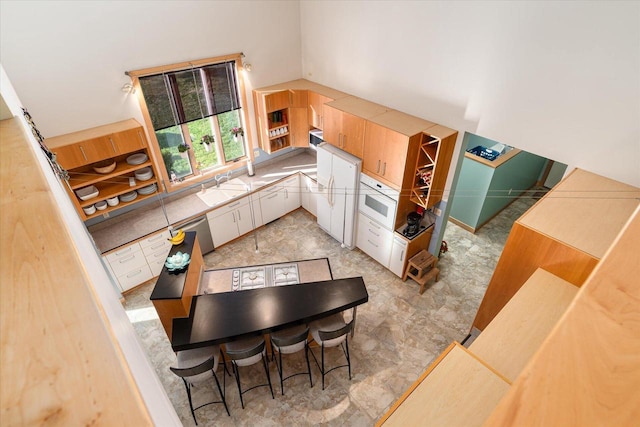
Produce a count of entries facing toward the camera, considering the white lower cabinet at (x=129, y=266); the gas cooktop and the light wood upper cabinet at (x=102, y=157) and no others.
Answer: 2

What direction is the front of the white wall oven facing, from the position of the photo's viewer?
facing the viewer and to the left of the viewer

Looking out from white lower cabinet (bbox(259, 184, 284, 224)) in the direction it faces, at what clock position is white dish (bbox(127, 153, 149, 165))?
The white dish is roughly at 4 o'clock from the white lower cabinet.

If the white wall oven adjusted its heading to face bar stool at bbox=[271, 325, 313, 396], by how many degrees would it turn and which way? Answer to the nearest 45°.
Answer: approximately 45° to its left

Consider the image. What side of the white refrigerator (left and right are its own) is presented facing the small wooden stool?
left

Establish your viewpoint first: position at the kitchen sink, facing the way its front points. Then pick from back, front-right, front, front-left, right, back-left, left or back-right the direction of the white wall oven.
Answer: front

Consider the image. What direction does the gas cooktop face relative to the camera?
away from the camera

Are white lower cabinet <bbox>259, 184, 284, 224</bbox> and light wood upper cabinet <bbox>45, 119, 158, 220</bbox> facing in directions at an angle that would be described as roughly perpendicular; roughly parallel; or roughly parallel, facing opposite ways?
roughly parallel

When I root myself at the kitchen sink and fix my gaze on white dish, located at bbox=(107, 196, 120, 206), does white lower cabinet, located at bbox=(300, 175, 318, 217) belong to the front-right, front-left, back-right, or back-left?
back-left

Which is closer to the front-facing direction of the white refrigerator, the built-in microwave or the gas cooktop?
the gas cooktop

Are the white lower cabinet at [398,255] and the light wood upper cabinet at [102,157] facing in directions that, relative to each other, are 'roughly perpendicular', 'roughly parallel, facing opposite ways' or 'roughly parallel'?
roughly perpendicular

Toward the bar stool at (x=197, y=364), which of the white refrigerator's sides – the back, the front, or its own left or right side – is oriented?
front

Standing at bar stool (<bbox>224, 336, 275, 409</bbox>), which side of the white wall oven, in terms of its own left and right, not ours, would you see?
front

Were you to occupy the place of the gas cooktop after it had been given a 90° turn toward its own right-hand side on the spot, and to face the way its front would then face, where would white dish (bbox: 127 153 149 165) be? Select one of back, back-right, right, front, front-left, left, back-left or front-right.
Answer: back-left

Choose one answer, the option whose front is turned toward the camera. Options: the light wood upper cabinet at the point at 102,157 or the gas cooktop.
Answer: the light wood upper cabinet

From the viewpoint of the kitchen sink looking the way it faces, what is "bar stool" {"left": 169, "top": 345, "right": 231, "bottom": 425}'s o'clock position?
The bar stool is roughly at 2 o'clock from the kitchen sink.

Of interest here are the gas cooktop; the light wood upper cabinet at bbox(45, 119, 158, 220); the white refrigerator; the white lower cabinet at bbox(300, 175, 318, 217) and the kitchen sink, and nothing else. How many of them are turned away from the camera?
1

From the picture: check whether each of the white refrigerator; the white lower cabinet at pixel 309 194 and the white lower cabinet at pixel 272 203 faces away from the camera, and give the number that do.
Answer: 0

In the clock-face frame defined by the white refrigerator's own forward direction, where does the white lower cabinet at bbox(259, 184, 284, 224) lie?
The white lower cabinet is roughly at 2 o'clock from the white refrigerator.
